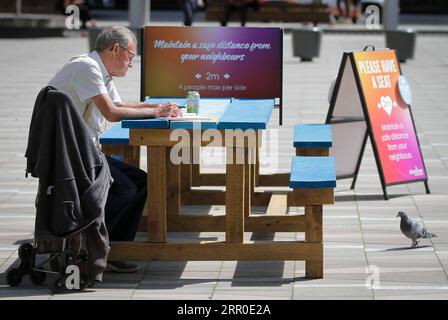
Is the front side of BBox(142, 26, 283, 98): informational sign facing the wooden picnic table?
yes

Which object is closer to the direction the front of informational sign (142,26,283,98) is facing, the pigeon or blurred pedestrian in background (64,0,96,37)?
the pigeon

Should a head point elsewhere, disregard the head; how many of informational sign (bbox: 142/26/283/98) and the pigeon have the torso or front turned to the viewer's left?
1

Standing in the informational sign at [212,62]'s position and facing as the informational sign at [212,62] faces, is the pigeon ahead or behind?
ahead

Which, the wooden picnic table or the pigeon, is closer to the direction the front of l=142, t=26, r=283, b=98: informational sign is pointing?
the wooden picnic table

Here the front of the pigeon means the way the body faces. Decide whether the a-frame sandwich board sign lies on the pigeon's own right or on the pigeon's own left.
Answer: on the pigeon's own right

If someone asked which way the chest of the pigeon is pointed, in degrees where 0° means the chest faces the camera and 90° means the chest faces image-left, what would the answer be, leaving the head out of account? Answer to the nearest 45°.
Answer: approximately 90°

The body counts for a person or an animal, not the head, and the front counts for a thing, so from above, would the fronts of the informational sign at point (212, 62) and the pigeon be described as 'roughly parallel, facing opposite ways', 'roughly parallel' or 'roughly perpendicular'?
roughly perpendicular

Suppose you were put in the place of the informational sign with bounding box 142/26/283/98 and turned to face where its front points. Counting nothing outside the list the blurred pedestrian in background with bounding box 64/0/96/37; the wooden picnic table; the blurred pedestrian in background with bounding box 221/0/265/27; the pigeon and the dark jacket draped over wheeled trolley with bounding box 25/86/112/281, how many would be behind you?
2

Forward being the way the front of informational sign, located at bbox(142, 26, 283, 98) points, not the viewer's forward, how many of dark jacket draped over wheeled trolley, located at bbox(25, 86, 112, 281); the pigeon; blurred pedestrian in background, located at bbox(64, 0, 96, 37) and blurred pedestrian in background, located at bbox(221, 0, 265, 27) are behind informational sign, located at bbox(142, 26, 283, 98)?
2

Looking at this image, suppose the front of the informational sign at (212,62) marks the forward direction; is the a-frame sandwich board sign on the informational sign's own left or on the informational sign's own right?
on the informational sign's own left
